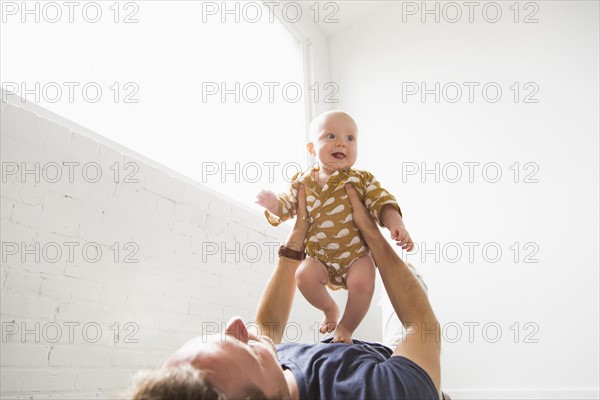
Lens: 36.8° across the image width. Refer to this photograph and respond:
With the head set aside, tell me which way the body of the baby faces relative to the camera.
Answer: toward the camera

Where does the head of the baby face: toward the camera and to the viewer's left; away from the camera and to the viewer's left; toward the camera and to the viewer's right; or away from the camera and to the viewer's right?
toward the camera and to the viewer's right
